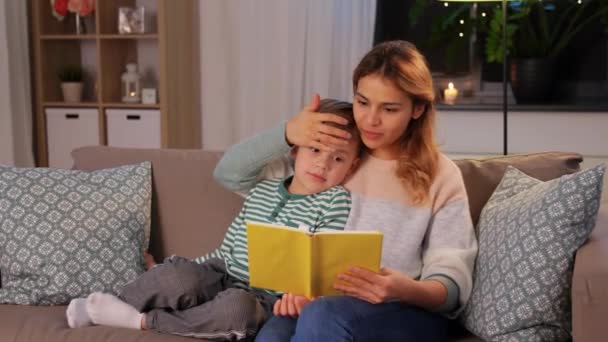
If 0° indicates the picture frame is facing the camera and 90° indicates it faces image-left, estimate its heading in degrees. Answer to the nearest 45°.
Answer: approximately 0°

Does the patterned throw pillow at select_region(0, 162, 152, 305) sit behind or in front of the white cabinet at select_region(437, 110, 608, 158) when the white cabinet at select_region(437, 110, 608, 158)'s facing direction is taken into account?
in front

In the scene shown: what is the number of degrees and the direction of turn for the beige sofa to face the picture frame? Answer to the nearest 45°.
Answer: approximately 180°

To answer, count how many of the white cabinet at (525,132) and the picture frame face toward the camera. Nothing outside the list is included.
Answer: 2

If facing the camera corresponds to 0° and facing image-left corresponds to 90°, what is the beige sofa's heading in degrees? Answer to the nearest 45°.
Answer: approximately 0°
